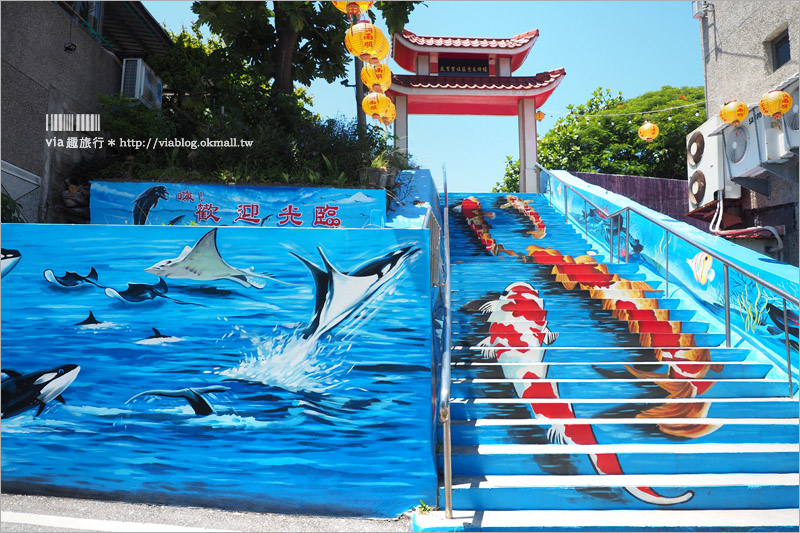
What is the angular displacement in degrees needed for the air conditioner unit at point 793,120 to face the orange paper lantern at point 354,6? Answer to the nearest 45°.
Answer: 0° — it already faces it

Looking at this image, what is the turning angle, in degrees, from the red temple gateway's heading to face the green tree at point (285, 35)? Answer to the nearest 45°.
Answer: approximately 45° to its right

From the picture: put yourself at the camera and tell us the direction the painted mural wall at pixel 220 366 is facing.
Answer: facing the viewer

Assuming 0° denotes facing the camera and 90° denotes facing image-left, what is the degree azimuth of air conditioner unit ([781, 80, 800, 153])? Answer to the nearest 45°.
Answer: approximately 45°

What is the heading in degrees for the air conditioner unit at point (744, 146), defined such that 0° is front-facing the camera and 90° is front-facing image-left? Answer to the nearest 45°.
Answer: approximately 45°

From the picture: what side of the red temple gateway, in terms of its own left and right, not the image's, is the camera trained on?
front

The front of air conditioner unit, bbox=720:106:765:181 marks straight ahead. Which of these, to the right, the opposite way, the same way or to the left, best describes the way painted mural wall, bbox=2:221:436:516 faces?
to the left

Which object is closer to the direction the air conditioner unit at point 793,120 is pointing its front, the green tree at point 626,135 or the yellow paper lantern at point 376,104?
the yellow paper lantern

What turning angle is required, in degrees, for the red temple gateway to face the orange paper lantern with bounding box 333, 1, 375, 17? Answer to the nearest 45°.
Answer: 0° — it already faces it

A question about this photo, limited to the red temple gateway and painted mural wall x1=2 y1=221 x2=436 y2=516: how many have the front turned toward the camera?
2

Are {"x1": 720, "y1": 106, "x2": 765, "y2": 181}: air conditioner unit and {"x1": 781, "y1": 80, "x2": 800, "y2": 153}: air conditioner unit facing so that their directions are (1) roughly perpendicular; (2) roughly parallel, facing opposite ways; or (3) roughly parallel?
roughly parallel

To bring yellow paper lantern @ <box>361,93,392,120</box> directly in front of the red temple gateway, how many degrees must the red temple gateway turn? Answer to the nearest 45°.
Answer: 0° — it already faces it

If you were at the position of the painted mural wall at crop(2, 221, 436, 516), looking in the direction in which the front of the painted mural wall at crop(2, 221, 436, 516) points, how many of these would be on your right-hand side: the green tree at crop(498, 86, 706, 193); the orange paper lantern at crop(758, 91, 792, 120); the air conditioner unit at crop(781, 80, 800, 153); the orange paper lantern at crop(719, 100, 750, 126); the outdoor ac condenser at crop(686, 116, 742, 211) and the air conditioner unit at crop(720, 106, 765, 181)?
0

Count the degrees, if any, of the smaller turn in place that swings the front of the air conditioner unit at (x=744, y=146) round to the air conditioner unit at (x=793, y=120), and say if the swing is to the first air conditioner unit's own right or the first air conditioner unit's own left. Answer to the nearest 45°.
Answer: approximately 90° to the first air conditioner unit's own left
